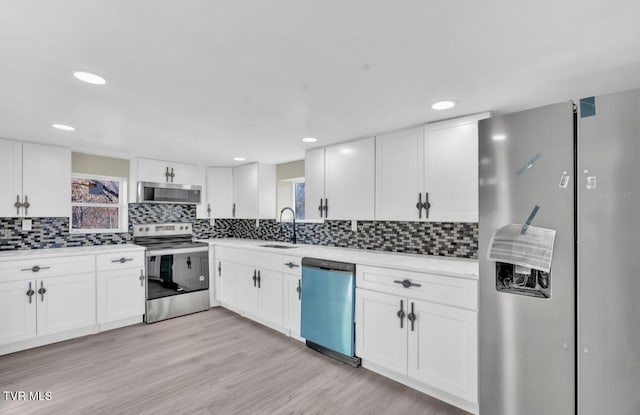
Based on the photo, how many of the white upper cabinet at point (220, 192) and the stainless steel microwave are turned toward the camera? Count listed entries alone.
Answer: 2

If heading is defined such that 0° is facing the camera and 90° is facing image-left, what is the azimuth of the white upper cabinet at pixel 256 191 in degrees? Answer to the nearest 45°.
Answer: approximately 45°

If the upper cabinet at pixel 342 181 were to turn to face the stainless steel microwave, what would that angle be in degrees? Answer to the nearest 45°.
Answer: approximately 45° to its right

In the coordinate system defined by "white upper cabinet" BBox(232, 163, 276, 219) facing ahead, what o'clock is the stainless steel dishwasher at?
The stainless steel dishwasher is roughly at 10 o'clock from the white upper cabinet.

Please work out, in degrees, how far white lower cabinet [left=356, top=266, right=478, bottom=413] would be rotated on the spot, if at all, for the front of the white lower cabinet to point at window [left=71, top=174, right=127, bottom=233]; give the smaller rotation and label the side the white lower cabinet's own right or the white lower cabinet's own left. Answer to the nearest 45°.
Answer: approximately 45° to the white lower cabinet's own right

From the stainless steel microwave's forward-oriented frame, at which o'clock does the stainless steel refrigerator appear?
The stainless steel refrigerator is roughly at 11 o'clock from the stainless steel microwave.

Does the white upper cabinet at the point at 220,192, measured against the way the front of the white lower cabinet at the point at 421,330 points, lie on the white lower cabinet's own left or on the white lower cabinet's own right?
on the white lower cabinet's own right

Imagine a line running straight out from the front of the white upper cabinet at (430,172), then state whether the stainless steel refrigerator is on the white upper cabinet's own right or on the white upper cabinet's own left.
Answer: on the white upper cabinet's own left

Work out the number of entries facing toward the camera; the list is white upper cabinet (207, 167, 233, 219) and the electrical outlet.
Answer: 2
